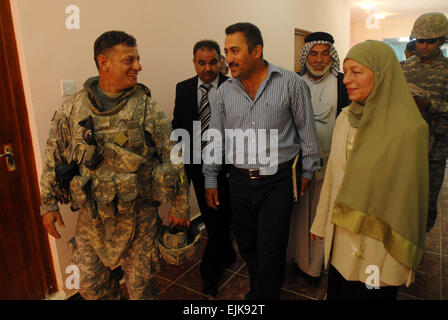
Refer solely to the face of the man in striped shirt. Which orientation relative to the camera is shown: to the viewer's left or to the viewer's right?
to the viewer's left

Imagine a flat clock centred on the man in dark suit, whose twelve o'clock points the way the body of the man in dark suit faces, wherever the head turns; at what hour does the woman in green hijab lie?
The woman in green hijab is roughly at 11 o'clock from the man in dark suit.

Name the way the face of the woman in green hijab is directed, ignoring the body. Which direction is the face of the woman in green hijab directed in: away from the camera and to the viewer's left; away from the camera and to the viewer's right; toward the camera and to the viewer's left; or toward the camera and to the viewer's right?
toward the camera and to the viewer's left

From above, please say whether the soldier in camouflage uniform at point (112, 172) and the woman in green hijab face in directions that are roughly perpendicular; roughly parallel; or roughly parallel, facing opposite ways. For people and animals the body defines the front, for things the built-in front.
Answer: roughly perpendicular

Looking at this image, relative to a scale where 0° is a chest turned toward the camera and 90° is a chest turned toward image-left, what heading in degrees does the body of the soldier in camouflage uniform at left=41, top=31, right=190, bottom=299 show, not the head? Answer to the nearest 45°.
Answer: approximately 0°

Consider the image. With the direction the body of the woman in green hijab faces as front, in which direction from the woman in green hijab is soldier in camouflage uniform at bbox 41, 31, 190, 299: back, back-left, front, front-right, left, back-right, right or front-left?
front-right

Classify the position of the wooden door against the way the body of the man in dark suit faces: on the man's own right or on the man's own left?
on the man's own right

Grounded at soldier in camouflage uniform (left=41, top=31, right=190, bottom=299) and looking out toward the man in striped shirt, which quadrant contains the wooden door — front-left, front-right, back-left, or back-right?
back-left

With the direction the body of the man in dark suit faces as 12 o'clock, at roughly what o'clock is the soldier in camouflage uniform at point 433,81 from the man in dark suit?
The soldier in camouflage uniform is roughly at 9 o'clock from the man in dark suit.

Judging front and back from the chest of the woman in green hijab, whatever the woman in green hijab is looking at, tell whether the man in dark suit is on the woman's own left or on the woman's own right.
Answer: on the woman's own right

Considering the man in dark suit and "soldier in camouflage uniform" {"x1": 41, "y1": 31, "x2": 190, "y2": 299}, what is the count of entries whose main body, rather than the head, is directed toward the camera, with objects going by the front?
2

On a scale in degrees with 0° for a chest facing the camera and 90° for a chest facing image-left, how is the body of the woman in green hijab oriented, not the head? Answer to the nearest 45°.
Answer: approximately 45°

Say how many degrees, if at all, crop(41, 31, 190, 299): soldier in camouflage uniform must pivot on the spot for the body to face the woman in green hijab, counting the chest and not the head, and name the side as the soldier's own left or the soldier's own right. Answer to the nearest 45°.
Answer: approximately 45° to the soldier's own left
